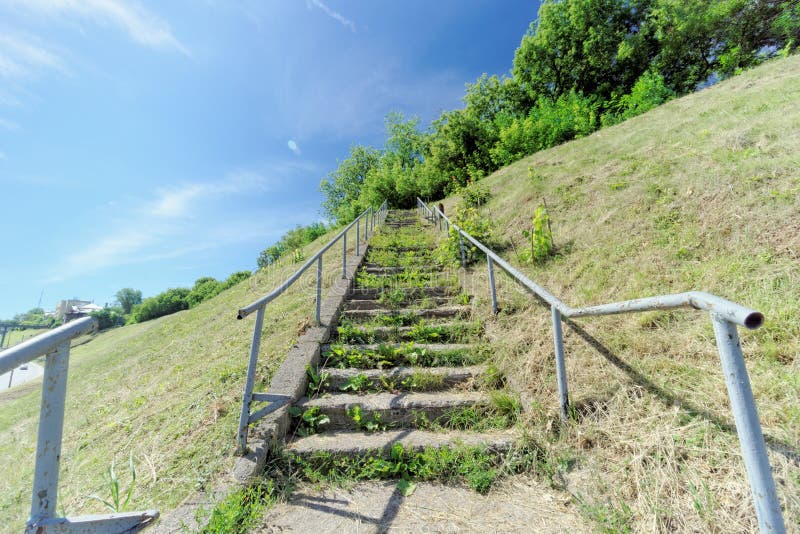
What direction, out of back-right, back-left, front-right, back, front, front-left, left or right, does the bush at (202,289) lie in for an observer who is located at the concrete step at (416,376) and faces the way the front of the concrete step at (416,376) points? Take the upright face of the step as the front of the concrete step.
back-right

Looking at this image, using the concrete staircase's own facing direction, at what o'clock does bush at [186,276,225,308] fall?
The bush is roughly at 5 o'clock from the concrete staircase.

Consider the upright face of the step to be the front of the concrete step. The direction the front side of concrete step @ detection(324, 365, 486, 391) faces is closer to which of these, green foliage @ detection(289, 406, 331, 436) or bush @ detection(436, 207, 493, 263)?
the green foliage

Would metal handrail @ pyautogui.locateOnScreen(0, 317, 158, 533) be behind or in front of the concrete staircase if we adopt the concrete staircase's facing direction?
in front

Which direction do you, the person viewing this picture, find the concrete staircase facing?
facing the viewer

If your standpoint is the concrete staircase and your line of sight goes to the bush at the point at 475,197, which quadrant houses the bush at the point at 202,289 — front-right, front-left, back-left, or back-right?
front-left

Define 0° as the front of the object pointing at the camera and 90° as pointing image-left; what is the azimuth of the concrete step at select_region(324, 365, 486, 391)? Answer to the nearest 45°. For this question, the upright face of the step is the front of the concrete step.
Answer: approximately 0°

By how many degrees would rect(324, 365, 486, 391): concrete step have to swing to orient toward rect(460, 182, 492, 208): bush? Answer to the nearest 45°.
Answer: approximately 135° to its left

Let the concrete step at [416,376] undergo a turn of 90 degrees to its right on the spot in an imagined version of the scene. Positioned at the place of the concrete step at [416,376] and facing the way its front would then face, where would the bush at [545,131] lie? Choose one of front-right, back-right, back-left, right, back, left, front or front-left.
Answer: back-right

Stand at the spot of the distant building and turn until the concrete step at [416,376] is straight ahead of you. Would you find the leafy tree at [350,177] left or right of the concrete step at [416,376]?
left

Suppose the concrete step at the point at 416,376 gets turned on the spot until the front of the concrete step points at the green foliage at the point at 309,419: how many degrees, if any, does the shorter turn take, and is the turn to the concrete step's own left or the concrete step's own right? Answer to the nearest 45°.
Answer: approximately 90° to the concrete step's own right

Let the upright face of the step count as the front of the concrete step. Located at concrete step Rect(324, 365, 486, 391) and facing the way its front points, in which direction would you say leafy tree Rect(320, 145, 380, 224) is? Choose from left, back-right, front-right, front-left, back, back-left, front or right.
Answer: back

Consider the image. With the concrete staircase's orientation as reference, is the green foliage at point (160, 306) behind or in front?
behind
